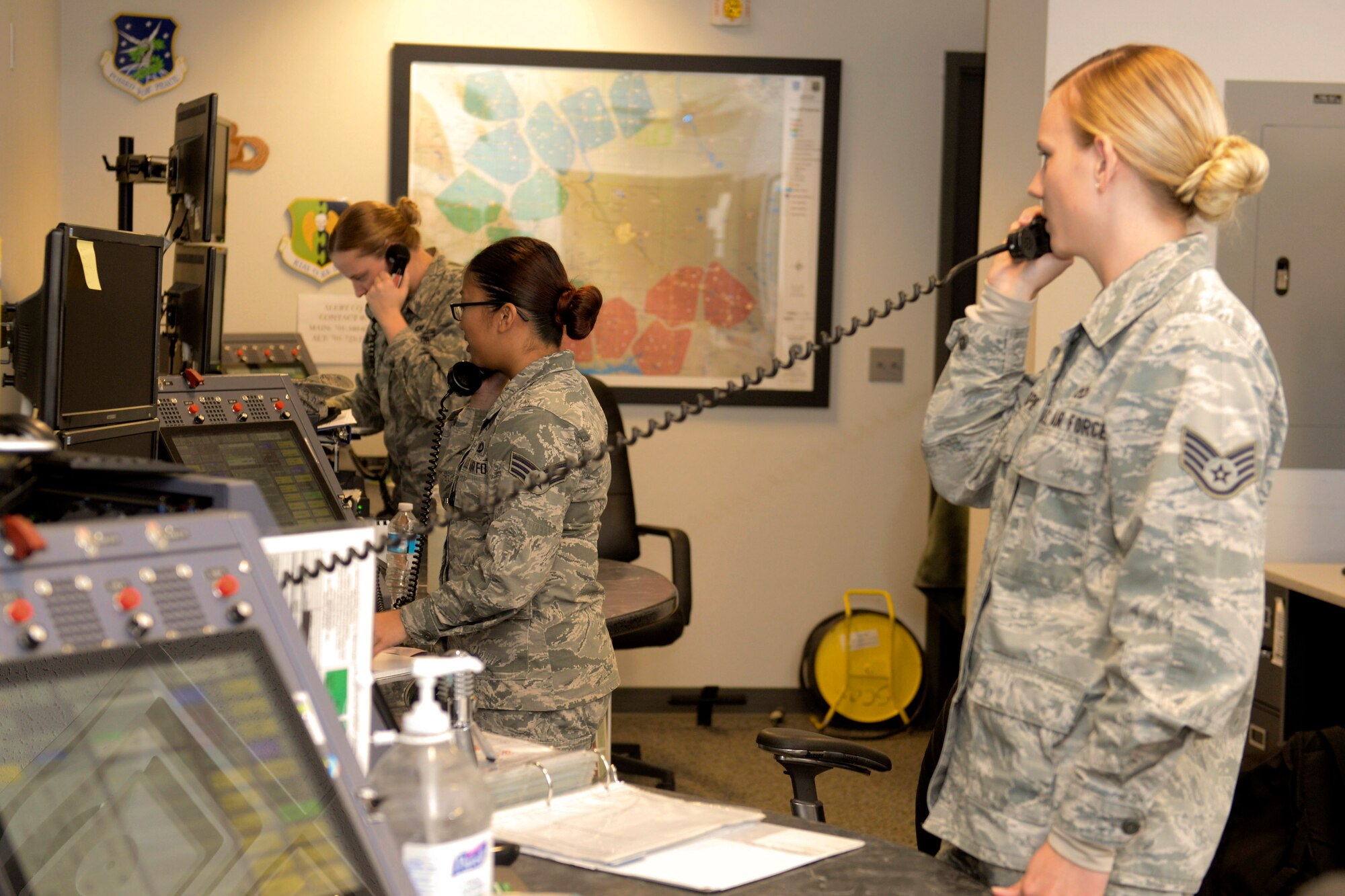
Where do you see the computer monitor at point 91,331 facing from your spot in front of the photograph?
facing the viewer and to the right of the viewer

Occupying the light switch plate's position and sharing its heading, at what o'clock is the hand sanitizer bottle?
The hand sanitizer bottle is roughly at 12 o'clock from the light switch plate.

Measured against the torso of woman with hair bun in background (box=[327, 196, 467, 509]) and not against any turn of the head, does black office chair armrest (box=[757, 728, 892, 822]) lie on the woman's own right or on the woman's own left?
on the woman's own left

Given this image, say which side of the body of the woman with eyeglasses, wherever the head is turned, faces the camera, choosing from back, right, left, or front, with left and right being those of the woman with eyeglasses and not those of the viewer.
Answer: left

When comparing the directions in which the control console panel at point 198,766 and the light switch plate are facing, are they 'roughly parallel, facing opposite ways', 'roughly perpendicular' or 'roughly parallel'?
roughly perpendicular

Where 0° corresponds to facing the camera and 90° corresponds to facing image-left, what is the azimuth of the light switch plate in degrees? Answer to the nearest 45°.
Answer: approximately 0°

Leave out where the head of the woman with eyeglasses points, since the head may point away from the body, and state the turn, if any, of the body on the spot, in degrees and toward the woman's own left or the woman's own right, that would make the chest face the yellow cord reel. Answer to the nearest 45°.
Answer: approximately 135° to the woman's own right

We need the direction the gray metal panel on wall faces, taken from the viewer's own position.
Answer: facing the viewer

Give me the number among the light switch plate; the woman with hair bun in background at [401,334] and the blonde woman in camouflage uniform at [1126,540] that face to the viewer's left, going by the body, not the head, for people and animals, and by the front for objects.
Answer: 2

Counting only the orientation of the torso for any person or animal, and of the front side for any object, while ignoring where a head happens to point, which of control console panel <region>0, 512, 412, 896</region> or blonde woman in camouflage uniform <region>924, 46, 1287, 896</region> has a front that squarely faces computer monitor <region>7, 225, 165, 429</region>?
the blonde woman in camouflage uniform

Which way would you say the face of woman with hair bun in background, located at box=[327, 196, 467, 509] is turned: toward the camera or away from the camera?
toward the camera

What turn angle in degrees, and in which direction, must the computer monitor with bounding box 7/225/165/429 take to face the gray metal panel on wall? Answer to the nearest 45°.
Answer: approximately 45° to its left

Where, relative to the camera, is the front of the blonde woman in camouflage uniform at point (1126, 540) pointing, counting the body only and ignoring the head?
to the viewer's left

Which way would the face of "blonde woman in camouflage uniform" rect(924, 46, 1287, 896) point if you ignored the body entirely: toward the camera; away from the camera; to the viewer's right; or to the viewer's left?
to the viewer's left

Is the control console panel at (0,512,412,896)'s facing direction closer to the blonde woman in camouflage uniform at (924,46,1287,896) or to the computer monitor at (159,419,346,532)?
the blonde woman in camouflage uniform
